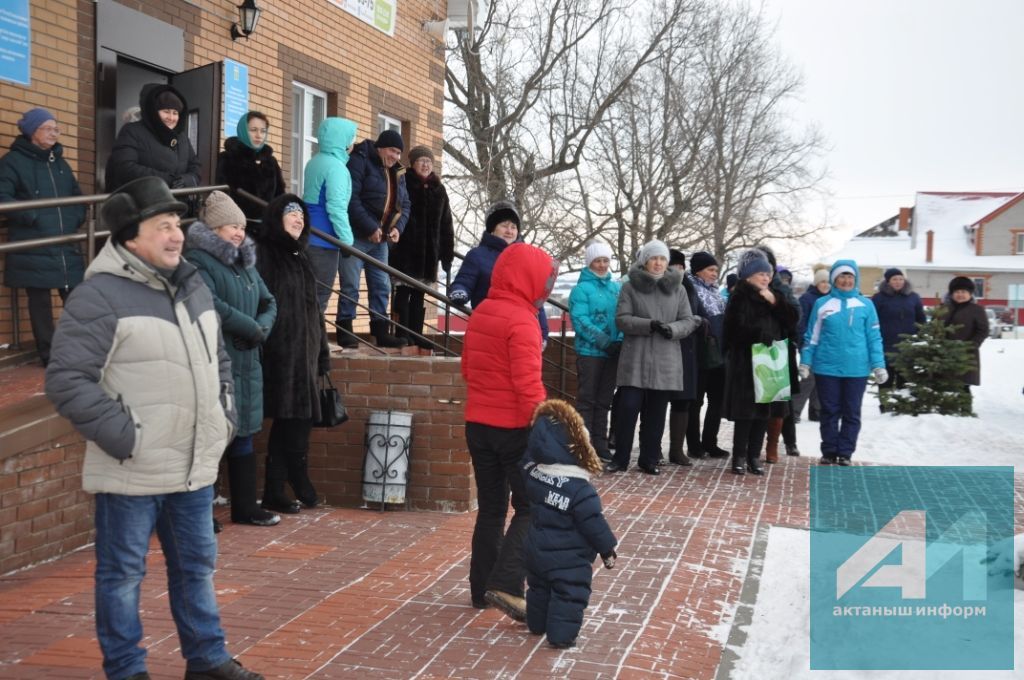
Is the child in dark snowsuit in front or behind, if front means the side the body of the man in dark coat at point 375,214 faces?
in front

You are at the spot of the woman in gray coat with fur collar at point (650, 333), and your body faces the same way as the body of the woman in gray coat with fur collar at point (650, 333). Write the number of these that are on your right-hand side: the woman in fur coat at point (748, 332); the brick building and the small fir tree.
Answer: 1

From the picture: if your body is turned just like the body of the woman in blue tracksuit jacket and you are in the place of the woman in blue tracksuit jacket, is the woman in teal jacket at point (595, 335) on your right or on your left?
on your right

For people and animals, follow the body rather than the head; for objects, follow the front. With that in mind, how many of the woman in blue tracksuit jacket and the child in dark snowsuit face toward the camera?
1

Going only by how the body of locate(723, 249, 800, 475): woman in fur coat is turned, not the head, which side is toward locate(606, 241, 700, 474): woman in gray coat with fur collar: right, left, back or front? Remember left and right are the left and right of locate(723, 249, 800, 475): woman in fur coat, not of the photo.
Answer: right

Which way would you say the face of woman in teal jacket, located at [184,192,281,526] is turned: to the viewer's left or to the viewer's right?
to the viewer's right

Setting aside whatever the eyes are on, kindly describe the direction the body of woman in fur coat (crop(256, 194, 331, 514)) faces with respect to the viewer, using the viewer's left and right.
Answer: facing the viewer and to the right of the viewer

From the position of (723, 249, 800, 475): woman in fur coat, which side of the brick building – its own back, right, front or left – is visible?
front

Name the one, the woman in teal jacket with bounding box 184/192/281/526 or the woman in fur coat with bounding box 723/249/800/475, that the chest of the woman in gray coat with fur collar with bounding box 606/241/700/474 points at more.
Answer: the woman in teal jacket

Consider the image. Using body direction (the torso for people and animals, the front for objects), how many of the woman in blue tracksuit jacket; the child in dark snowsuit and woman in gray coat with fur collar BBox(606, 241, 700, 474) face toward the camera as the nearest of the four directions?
2

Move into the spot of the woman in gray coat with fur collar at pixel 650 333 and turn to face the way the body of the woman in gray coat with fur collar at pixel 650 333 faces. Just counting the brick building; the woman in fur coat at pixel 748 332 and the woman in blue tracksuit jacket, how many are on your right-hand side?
1

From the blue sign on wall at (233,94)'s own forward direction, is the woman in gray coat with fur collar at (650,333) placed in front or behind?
in front
